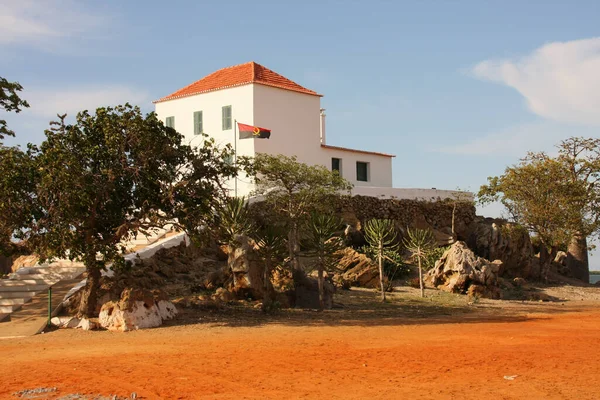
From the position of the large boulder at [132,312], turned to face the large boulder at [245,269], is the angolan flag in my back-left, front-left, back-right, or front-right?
front-left

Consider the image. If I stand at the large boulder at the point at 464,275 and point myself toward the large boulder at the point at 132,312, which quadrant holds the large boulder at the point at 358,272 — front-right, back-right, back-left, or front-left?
front-right

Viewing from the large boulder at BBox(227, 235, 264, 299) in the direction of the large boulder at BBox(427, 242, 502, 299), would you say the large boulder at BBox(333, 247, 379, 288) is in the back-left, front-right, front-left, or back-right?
front-left
